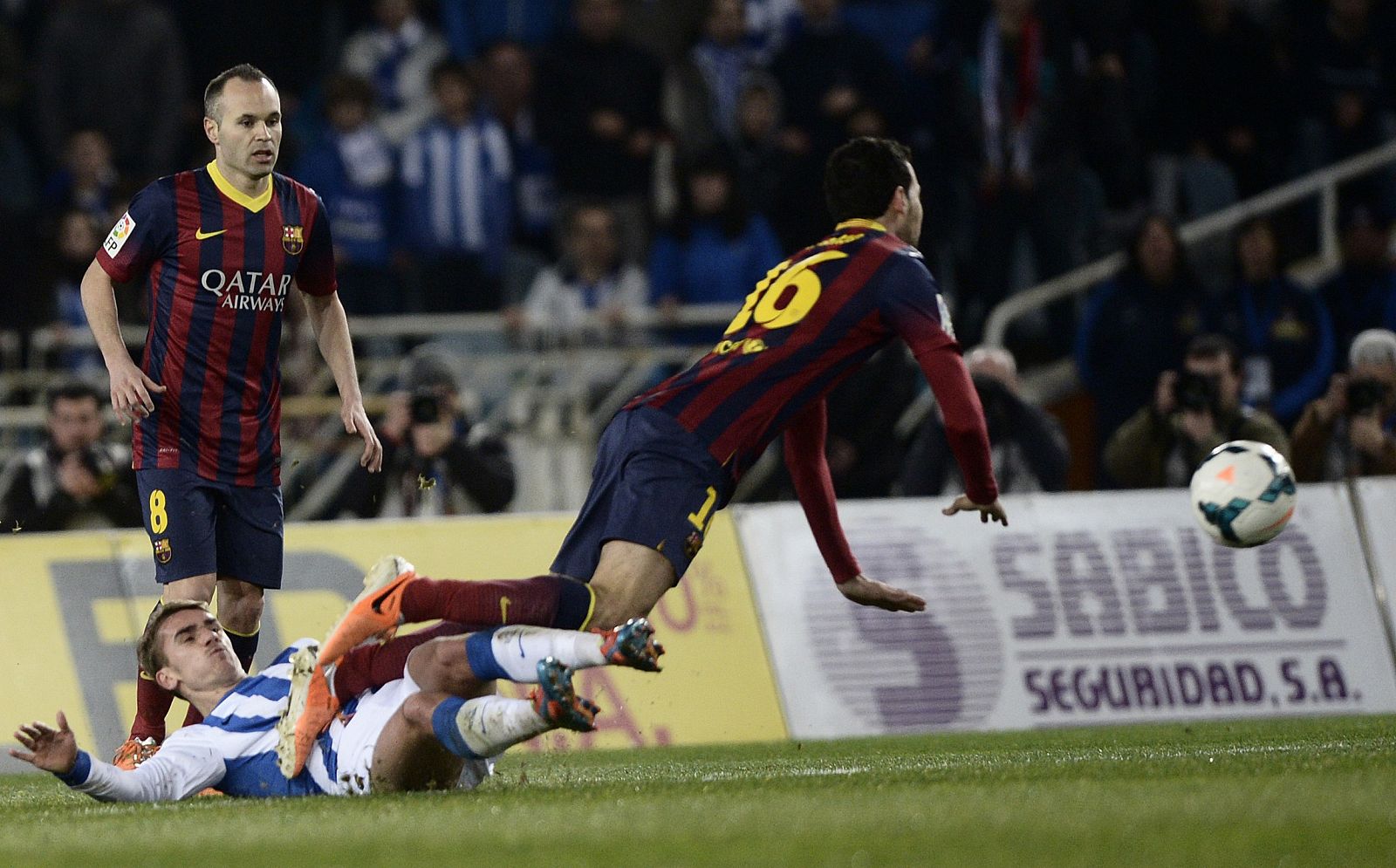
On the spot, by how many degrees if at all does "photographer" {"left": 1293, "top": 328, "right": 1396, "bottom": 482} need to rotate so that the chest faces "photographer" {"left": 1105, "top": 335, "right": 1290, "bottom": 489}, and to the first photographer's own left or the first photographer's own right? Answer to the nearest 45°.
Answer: approximately 90° to the first photographer's own right

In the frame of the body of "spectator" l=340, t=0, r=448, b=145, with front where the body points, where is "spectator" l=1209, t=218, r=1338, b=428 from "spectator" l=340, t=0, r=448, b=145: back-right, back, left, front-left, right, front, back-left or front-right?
front-left

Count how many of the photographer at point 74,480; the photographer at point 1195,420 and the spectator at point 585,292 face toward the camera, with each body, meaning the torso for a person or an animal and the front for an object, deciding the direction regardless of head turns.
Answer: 3

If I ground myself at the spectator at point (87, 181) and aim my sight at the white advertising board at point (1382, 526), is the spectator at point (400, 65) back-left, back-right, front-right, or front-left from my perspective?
front-left

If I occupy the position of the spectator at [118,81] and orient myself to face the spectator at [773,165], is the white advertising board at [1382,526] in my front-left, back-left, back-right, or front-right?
front-right

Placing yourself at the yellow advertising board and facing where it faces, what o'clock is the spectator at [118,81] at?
The spectator is roughly at 6 o'clock from the yellow advertising board.

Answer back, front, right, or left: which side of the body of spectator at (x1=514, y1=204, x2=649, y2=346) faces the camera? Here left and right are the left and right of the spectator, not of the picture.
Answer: front

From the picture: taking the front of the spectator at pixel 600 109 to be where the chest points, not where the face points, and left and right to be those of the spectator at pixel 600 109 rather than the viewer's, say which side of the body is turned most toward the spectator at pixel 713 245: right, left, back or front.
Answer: front

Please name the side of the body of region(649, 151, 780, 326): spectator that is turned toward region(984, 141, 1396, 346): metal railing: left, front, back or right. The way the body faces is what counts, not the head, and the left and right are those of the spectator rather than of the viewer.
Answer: left

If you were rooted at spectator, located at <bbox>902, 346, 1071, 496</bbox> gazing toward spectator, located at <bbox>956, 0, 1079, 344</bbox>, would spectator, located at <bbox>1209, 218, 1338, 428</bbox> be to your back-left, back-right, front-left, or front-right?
front-right

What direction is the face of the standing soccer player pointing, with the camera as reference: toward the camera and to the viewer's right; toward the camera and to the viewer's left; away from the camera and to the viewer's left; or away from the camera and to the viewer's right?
toward the camera and to the viewer's right

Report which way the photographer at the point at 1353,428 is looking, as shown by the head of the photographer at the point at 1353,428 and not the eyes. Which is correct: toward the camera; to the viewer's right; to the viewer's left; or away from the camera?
toward the camera

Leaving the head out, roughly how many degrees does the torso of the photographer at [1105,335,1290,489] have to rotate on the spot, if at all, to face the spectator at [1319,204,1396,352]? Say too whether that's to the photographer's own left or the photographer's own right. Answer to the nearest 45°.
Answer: approximately 180°

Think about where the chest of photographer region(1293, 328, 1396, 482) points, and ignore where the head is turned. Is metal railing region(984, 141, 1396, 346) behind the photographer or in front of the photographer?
behind

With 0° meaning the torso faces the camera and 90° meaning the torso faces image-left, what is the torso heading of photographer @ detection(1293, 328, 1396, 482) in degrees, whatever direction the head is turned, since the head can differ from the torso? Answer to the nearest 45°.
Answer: approximately 0°

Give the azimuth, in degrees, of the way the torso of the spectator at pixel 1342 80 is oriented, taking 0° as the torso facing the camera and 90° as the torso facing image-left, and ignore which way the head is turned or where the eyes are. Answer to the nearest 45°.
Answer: approximately 0°

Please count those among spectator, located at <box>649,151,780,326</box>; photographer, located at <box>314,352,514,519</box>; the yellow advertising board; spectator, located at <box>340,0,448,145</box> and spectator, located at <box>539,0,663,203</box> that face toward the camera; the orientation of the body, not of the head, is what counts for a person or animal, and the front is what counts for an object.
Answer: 5

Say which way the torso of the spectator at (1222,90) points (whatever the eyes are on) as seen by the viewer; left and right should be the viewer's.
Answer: facing the viewer

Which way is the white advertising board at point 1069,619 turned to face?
toward the camera

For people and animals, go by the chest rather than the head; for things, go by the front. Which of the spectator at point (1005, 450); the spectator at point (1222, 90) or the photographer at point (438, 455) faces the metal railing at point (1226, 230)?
the spectator at point (1222, 90)

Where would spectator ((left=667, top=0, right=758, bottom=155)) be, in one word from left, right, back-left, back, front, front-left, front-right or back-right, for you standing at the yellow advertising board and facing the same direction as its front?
back-left

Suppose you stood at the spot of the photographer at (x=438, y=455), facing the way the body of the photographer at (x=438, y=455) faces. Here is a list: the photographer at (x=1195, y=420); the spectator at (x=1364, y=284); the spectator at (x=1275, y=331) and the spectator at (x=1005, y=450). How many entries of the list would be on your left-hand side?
4

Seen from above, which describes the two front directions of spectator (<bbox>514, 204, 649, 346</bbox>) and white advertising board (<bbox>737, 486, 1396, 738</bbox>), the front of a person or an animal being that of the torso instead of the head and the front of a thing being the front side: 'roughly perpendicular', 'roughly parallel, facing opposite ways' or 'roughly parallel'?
roughly parallel
